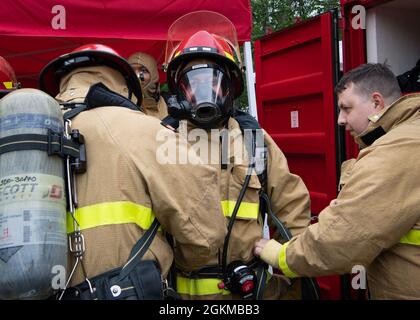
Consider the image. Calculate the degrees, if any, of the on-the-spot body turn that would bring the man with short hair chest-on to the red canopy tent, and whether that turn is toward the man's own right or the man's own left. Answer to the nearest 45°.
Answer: approximately 45° to the man's own right

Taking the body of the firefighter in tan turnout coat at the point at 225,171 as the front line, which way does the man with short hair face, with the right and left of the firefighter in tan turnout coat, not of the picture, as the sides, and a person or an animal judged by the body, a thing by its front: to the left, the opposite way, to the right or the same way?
to the right

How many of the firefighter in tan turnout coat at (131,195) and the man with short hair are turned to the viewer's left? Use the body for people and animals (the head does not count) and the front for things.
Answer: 1

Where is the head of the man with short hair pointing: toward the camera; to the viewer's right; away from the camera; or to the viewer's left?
to the viewer's left

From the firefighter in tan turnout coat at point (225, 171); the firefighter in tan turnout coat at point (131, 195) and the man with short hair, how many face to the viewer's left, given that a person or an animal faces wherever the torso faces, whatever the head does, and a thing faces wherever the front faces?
1

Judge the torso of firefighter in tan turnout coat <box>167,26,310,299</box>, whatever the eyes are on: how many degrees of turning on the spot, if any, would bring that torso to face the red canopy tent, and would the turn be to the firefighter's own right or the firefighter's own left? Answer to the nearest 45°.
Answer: approximately 135° to the firefighter's own right

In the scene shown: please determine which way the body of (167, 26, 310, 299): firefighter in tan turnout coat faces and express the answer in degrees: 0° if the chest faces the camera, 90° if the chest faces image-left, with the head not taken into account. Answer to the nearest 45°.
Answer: approximately 0°

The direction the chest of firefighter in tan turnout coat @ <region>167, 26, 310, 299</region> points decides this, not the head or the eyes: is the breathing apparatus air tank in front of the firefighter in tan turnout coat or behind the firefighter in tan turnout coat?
in front

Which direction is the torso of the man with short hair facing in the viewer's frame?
to the viewer's left

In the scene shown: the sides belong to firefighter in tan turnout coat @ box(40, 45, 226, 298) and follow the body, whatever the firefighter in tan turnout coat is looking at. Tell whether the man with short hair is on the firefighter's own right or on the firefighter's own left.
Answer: on the firefighter's own right

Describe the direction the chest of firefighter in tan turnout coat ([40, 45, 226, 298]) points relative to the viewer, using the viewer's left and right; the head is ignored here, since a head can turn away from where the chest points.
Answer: facing away from the viewer and to the right of the viewer

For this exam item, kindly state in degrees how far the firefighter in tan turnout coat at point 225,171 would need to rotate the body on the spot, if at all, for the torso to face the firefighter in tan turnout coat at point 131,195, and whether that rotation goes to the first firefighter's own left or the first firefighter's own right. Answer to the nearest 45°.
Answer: approximately 45° to the first firefighter's own right

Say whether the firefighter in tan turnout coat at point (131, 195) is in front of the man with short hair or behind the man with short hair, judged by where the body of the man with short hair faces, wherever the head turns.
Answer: in front

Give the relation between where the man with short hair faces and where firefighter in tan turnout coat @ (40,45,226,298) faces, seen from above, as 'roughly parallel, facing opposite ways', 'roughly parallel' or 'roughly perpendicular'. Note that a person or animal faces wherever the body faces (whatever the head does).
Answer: roughly perpendicular
